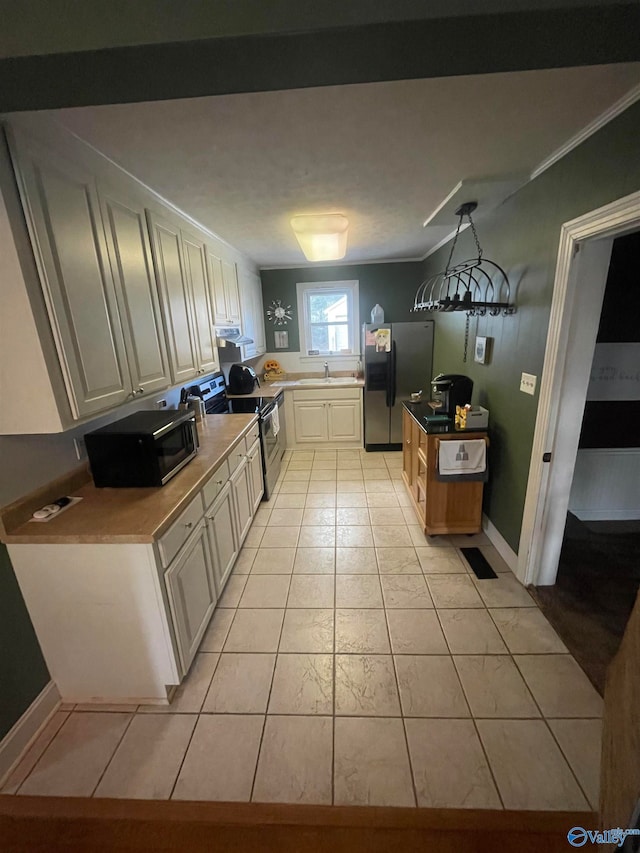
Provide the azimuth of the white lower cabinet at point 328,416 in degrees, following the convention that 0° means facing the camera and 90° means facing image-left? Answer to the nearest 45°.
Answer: approximately 0°

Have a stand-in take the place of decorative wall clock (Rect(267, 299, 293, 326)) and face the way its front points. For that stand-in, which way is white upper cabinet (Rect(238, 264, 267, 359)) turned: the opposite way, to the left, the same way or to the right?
to the left

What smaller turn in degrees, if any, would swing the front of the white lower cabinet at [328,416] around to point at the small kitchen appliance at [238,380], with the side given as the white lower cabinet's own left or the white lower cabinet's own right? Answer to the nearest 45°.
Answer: approximately 45° to the white lower cabinet's own right

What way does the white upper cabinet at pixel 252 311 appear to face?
to the viewer's right

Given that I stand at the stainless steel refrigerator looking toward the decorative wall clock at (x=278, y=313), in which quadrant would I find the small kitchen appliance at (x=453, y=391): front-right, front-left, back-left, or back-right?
back-left

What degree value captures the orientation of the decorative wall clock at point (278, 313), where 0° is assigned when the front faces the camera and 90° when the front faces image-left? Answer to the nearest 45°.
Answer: approximately 0°

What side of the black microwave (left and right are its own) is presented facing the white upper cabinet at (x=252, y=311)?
left

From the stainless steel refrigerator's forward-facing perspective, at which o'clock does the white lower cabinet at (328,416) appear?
The white lower cabinet is roughly at 3 o'clock from the stainless steel refrigerator.

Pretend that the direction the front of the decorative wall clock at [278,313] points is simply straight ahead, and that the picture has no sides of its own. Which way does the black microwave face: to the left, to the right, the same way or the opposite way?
to the left

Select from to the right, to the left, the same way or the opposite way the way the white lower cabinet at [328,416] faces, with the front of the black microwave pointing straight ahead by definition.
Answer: to the right

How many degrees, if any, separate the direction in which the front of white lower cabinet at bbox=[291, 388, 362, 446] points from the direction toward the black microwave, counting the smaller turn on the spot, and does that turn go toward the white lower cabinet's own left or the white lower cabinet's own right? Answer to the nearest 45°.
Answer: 0° — it already faces it

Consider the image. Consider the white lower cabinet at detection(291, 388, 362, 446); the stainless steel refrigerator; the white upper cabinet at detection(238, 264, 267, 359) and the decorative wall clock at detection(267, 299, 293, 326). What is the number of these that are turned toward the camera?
3

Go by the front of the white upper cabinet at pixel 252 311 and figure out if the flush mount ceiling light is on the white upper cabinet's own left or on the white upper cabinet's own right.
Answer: on the white upper cabinet's own right

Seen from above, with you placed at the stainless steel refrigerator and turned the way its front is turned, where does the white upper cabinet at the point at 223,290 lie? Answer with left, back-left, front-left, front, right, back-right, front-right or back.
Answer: front-right

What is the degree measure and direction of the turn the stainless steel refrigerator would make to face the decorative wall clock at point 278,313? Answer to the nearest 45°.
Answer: approximately 90° to its right
